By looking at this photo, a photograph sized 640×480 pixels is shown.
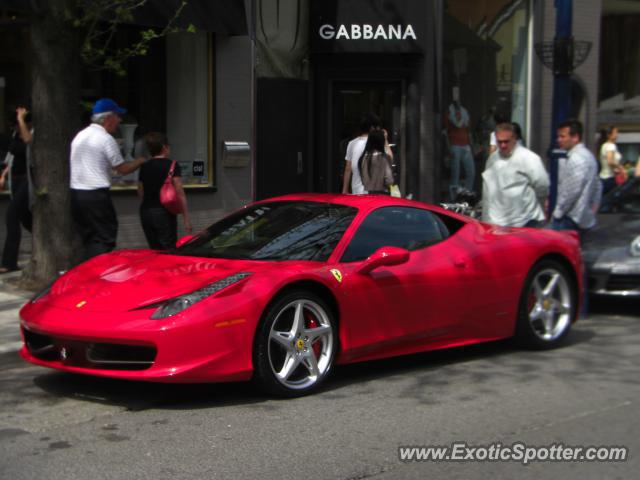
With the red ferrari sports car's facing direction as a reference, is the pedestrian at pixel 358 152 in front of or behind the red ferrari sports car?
behind

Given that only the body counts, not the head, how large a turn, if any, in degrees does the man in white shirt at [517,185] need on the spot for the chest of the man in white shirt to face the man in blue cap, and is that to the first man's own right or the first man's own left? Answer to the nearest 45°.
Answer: approximately 45° to the first man's own right

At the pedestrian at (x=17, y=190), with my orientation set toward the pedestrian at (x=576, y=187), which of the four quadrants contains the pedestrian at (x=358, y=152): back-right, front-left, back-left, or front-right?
front-left

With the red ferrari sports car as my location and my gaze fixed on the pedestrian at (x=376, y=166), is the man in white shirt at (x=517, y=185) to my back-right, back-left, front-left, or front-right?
front-right

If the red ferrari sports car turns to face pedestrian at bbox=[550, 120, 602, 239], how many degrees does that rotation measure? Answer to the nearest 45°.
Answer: approximately 180°

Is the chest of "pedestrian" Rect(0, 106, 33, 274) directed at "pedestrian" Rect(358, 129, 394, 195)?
no

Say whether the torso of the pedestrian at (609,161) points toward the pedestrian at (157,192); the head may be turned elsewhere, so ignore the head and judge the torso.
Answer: no

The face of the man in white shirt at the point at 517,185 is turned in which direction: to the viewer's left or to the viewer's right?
to the viewer's left

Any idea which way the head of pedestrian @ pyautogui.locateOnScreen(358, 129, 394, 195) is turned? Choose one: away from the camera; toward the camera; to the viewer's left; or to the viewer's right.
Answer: away from the camera
